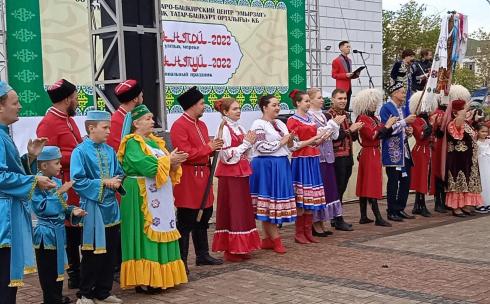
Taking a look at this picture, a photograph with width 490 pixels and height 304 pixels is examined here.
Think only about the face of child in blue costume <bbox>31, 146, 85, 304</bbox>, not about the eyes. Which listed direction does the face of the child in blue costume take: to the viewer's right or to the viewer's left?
to the viewer's right

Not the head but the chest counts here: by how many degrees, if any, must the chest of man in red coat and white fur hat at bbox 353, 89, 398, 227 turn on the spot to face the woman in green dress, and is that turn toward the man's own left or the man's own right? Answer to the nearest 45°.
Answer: approximately 135° to the man's own right

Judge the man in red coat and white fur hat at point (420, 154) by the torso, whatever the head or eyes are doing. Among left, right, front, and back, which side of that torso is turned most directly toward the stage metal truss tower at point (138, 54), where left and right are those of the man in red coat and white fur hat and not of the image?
right

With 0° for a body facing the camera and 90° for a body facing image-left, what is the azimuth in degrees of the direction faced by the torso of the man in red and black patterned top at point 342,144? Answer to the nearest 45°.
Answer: approximately 315°

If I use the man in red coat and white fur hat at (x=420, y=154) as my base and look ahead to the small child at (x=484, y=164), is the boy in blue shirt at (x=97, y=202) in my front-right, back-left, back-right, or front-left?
back-right

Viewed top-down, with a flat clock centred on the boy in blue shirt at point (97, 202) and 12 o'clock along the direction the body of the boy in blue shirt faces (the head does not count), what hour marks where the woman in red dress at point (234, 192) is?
The woman in red dress is roughly at 9 o'clock from the boy in blue shirt.

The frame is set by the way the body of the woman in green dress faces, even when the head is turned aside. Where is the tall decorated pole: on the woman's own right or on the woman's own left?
on the woman's own left

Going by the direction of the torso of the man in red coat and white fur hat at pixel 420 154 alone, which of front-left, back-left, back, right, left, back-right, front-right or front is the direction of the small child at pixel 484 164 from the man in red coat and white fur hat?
left

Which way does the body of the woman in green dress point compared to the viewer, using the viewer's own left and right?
facing the viewer and to the right of the viewer

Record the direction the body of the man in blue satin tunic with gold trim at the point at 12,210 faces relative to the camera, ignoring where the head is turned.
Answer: to the viewer's right
